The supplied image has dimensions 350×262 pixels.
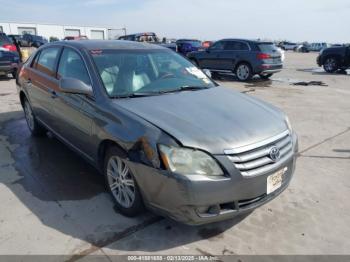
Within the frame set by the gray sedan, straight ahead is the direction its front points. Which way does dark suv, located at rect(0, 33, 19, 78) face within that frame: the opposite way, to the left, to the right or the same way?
the opposite way

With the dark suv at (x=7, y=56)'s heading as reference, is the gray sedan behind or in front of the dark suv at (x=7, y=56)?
behind

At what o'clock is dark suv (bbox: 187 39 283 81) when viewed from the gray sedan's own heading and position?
The dark suv is roughly at 8 o'clock from the gray sedan.

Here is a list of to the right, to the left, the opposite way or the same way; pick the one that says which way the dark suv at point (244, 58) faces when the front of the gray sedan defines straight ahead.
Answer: the opposite way

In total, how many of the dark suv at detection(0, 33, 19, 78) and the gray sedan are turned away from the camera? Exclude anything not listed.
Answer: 1

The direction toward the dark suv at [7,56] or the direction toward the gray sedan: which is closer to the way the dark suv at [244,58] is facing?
the dark suv

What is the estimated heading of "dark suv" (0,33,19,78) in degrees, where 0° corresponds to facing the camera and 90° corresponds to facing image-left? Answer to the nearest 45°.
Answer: approximately 180°

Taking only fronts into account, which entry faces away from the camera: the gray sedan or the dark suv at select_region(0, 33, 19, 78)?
the dark suv

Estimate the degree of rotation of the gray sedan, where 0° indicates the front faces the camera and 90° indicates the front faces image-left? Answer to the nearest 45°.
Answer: approximately 315°

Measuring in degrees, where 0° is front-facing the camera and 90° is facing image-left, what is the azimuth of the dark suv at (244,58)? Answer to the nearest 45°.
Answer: approximately 135°

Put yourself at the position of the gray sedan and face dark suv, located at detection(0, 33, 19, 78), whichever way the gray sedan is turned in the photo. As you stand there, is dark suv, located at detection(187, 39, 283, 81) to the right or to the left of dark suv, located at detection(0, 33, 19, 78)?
right

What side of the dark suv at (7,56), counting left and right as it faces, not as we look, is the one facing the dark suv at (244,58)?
right

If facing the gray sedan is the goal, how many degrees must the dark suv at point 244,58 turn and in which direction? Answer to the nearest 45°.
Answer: approximately 135° to its left
